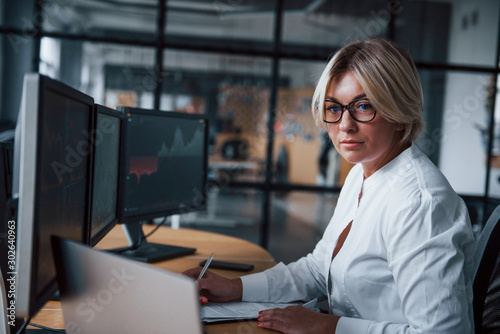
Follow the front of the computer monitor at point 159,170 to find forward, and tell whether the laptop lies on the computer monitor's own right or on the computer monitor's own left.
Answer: on the computer monitor's own right

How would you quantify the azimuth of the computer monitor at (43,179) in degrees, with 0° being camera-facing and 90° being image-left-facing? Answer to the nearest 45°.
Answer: approximately 270°

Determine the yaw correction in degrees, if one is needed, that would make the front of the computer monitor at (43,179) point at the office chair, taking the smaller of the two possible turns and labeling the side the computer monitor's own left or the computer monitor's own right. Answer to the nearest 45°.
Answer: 0° — it already faces it

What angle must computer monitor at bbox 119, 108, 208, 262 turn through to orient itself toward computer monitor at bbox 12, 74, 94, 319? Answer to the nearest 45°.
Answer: approximately 45° to its right

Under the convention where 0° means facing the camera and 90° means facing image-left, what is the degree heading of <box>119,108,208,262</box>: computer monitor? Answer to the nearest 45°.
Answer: approximately 315°

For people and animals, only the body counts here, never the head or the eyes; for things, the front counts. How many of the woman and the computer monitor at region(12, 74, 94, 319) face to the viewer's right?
1

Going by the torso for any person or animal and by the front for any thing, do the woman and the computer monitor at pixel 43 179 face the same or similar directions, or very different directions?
very different directions

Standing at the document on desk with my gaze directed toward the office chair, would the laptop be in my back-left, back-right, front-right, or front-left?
back-right

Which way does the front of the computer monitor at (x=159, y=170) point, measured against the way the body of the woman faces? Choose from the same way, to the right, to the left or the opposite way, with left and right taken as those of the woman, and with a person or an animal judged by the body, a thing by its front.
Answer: to the left

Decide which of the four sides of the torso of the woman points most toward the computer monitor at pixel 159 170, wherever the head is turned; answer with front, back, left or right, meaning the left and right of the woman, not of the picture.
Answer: right

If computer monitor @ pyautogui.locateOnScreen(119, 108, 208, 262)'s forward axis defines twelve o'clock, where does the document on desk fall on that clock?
The document on desk is roughly at 1 o'clock from the computer monitor.
